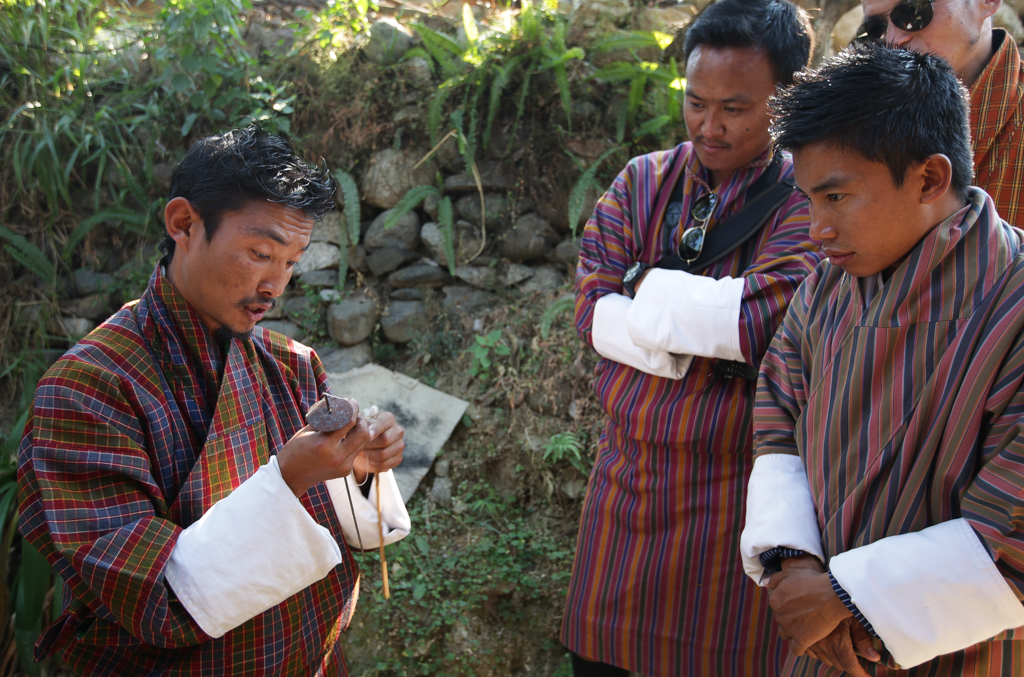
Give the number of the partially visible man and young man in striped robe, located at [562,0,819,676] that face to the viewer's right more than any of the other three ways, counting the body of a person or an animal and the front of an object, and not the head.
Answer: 0

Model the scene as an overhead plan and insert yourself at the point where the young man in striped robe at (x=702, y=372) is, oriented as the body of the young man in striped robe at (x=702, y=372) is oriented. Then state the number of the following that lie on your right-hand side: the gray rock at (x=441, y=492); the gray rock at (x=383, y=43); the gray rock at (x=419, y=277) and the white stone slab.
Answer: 4

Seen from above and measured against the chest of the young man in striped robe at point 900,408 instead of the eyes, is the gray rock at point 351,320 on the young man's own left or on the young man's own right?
on the young man's own right

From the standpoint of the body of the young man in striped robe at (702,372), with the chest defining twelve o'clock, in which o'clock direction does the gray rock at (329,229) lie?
The gray rock is roughly at 3 o'clock from the young man in striped robe.

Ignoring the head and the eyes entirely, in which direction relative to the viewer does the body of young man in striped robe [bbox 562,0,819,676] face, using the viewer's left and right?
facing the viewer and to the left of the viewer

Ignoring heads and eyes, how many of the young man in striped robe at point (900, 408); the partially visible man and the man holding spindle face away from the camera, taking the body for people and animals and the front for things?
0

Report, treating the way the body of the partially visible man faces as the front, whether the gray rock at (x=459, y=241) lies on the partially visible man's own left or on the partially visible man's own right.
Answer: on the partially visible man's own right

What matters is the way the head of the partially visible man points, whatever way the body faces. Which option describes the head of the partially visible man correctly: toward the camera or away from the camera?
toward the camera

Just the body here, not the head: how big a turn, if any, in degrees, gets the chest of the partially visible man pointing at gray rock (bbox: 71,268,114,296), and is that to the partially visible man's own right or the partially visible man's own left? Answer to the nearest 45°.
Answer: approximately 45° to the partially visible man's own right

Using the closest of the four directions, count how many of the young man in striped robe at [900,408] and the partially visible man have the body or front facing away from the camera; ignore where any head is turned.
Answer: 0

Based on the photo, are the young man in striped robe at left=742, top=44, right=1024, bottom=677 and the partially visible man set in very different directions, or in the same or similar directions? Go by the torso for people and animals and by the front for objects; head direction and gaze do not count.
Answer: same or similar directions

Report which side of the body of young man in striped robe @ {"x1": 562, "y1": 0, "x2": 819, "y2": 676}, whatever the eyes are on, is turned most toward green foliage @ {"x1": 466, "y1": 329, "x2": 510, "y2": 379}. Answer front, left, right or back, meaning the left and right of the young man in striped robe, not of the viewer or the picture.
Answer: right
